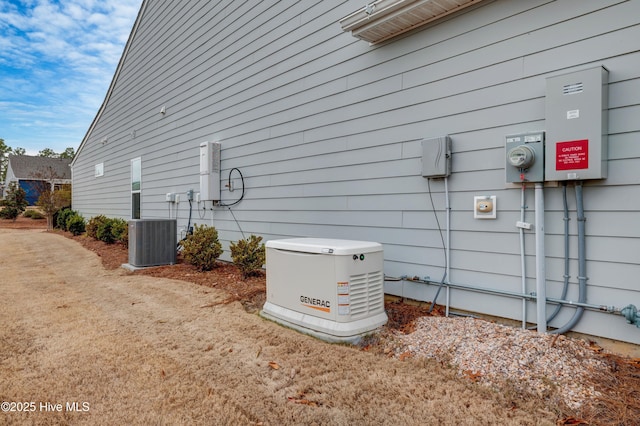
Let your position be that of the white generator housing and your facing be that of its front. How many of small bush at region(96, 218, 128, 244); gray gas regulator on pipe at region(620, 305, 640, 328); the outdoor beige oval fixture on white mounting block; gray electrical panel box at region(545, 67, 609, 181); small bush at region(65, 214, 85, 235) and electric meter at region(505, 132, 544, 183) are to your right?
2

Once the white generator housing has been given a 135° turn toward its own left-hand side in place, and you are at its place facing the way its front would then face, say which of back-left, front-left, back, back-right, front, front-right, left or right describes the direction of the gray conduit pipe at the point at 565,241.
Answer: front

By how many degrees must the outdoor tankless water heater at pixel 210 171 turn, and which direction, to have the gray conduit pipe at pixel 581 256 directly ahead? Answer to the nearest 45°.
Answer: approximately 90° to its left

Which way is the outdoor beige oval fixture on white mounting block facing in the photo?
toward the camera

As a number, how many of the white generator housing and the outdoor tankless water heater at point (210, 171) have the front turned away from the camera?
0

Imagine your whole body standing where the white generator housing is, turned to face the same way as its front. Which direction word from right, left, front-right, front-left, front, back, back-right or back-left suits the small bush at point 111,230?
right

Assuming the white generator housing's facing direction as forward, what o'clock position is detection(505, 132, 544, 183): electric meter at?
The electric meter is roughly at 8 o'clock from the white generator housing.

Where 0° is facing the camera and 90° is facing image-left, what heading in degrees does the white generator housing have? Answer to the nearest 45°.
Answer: approximately 45°

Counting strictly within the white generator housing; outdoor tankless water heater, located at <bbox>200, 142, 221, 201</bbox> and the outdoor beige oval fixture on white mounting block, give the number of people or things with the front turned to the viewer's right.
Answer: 0

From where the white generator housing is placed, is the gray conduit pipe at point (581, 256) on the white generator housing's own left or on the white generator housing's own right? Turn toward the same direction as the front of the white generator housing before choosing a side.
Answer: on the white generator housing's own left

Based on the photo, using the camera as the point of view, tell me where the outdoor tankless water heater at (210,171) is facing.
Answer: facing the viewer and to the left of the viewer

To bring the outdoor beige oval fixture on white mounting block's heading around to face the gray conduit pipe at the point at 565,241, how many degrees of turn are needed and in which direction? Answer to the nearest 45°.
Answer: approximately 45° to its left

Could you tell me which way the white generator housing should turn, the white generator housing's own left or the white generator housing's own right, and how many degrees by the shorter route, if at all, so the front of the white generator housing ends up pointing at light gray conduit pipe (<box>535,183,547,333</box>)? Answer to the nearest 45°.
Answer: approximately 135° to the white generator housing's own left

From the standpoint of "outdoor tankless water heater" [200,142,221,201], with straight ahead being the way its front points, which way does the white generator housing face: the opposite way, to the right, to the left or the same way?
the same way

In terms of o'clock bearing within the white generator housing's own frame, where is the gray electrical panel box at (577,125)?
The gray electrical panel box is roughly at 8 o'clock from the white generator housing.

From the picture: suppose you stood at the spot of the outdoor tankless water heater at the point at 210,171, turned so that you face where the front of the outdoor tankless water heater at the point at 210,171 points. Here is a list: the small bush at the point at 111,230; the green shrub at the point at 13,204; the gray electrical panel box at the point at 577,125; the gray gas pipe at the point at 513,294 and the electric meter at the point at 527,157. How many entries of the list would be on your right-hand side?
2

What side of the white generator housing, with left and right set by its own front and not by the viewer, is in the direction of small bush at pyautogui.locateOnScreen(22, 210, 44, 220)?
right

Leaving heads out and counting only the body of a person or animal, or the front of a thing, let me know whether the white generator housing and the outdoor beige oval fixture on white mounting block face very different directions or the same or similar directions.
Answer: same or similar directions
